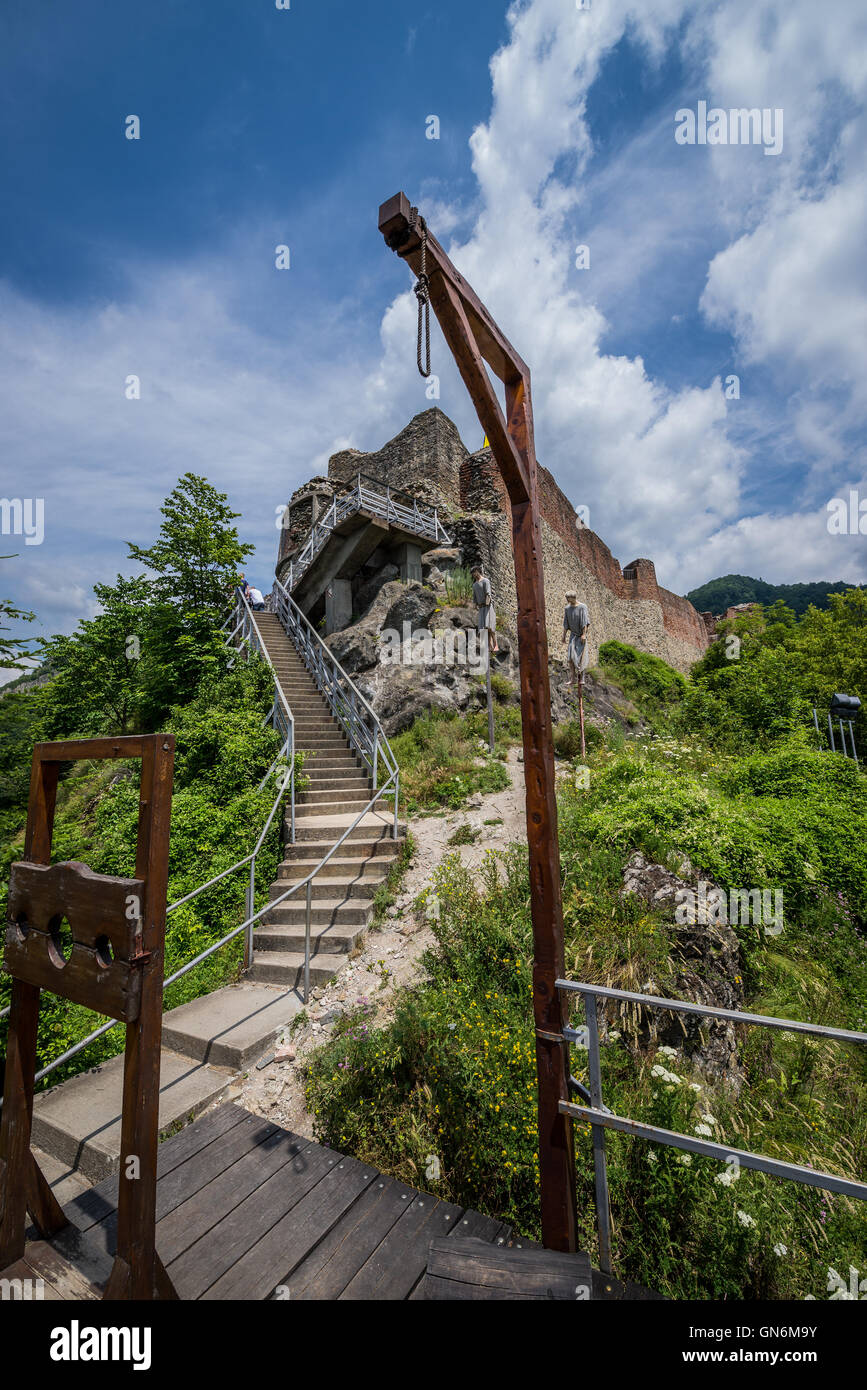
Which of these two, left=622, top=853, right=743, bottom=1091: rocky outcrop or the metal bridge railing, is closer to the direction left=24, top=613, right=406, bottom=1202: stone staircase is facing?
the rocky outcrop

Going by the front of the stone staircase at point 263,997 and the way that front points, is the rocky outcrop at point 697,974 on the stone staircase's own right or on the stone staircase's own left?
on the stone staircase's own left

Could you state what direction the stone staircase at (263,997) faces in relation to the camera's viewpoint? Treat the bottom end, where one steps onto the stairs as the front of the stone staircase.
facing the viewer

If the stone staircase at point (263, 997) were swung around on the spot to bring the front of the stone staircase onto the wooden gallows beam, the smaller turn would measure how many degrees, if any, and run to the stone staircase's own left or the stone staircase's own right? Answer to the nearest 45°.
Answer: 0° — it already faces it

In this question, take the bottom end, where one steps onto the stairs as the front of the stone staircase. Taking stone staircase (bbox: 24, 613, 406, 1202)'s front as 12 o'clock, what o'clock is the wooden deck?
The wooden deck is roughly at 12 o'clock from the stone staircase.

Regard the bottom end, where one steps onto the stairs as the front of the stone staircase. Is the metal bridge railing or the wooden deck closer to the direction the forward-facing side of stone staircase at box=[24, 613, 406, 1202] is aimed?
the wooden deck

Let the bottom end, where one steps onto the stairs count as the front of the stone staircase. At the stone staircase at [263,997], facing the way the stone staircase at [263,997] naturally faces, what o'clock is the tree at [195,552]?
The tree is roughly at 6 o'clock from the stone staircase.

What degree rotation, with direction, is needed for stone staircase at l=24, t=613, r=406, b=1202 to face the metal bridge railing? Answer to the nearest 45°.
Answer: approximately 180°

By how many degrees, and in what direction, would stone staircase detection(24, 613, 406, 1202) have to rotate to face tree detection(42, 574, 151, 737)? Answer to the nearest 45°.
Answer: approximately 180°
